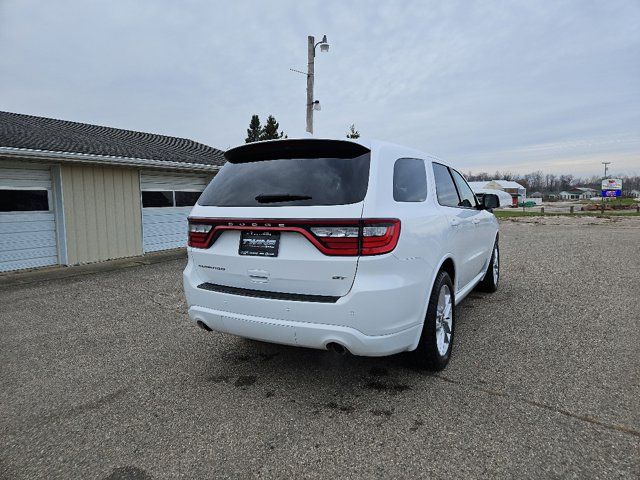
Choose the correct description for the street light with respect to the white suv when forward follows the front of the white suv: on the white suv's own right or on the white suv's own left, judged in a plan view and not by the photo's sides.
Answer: on the white suv's own left

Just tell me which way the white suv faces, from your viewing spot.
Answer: facing away from the viewer and to the right of the viewer

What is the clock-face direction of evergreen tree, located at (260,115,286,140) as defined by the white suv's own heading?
The evergreen tree is roughly at 10 o'clock from the white suv.

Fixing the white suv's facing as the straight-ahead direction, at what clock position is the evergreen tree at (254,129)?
The evergreen tree is roughly at 10 o'clock from the white suv.

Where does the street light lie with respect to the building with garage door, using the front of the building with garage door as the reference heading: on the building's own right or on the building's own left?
on the building's own left

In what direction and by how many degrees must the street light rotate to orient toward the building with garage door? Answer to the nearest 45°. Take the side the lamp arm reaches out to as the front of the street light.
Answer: approximately 135° to its right

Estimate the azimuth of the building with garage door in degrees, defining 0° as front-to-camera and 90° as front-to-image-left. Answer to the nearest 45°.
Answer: approximately 315°

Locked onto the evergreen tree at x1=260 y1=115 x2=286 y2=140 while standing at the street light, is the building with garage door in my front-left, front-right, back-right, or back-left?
back-left

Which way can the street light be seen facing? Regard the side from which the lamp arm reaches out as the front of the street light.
to the viewer's right

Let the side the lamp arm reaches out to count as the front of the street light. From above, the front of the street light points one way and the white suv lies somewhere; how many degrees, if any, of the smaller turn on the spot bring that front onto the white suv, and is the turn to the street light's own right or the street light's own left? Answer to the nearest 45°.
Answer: approximately 90° to the street light's own right
